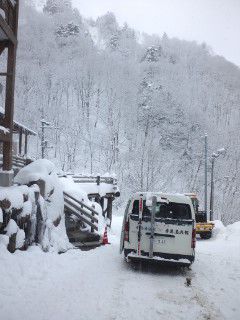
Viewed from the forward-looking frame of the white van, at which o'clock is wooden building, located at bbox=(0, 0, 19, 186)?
The wooden building is roughly at 10 o'clock from the white van.

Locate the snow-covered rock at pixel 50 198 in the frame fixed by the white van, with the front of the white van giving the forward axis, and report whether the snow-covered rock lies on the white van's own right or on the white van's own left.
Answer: on the white van's own left

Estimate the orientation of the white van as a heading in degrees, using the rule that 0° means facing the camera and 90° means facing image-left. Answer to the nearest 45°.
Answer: approximately 180°

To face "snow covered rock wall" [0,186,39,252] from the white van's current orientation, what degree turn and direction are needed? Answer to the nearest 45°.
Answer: approximately 90° to its left

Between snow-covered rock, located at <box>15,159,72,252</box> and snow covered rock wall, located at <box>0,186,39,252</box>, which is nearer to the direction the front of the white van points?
the snow-covered rock

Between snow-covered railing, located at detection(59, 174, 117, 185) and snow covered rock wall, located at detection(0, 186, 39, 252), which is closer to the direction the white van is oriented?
the snow-covered railing
